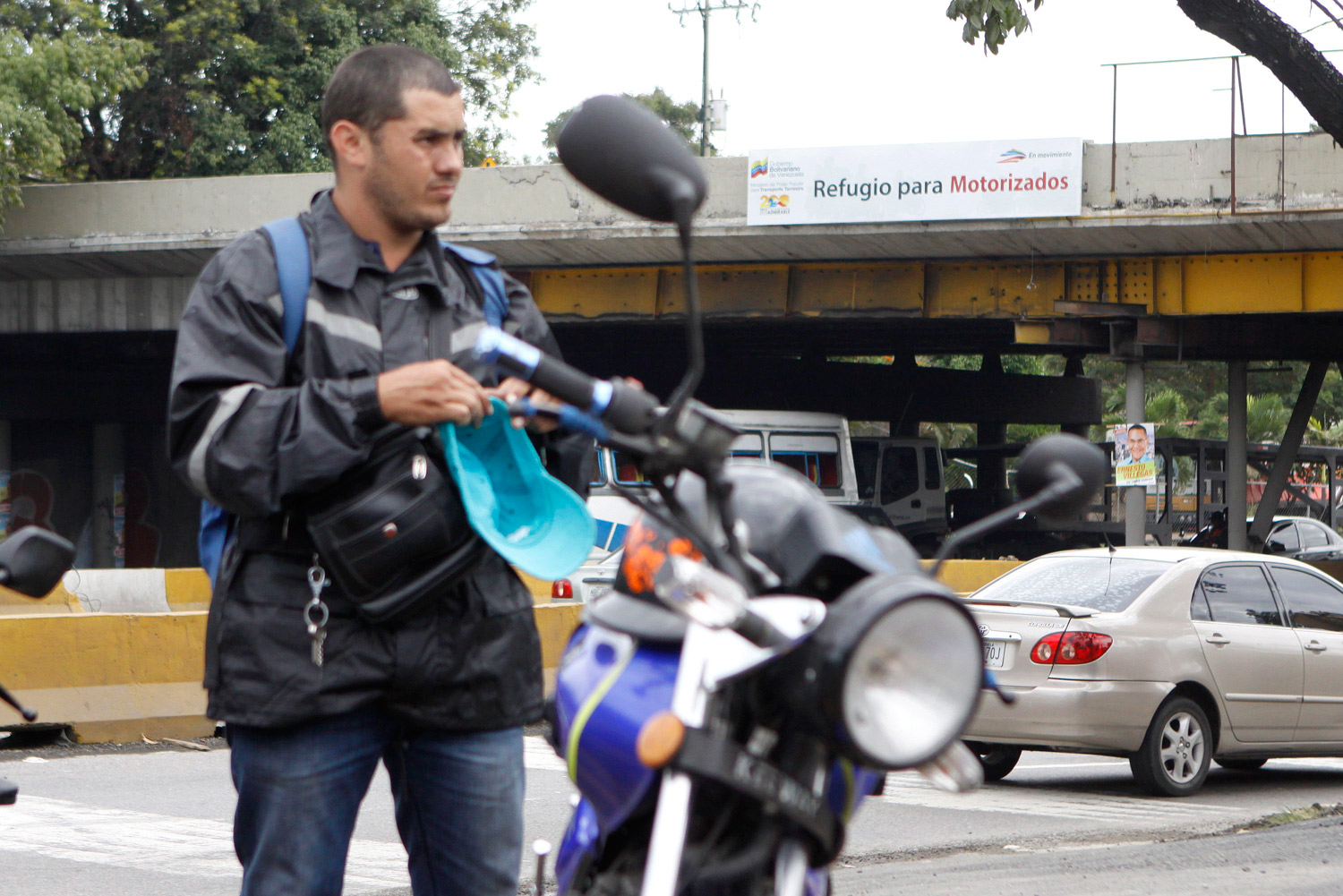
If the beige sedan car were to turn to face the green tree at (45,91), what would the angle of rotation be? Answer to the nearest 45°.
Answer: approximately 90° to its left

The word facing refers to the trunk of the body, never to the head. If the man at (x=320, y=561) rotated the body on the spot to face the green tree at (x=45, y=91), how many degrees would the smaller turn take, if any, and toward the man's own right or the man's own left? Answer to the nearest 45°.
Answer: approximately 135° to the man's own left

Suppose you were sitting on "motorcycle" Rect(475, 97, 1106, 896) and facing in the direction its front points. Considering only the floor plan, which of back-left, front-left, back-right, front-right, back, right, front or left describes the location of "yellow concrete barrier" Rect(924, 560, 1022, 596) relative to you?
back-left

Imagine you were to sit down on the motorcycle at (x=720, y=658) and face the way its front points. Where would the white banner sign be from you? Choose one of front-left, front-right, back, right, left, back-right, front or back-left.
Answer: back-left

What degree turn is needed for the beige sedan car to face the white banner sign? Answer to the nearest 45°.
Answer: approximately 45° to its left

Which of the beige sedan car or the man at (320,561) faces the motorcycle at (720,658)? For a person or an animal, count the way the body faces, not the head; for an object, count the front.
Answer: the man

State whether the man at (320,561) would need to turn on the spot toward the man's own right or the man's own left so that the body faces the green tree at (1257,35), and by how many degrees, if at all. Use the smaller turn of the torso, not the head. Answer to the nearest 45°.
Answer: approximately 90° to the man's own left

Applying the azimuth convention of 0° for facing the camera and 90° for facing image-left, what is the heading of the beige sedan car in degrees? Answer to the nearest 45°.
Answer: approximately 225°
